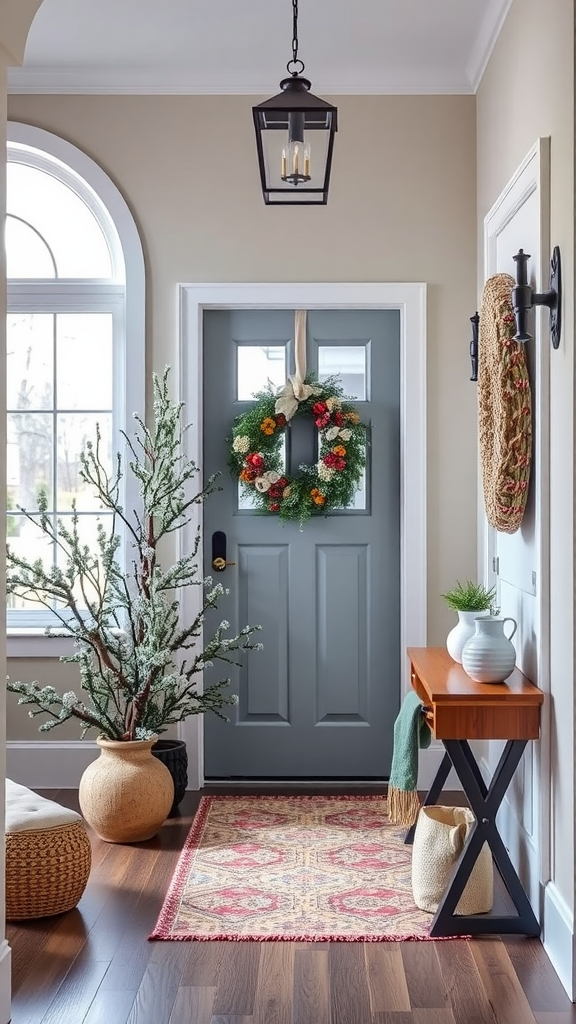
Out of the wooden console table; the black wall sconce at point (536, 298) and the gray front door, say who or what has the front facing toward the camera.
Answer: the gray front door

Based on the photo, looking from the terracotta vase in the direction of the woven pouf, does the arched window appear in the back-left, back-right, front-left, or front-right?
back-right

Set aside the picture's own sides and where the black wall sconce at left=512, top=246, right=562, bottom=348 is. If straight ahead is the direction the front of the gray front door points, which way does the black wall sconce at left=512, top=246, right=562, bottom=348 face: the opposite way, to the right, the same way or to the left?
to the right

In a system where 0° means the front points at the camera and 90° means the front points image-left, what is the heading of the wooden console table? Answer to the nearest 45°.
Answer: approximately 90°

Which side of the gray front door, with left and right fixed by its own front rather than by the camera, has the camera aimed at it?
front

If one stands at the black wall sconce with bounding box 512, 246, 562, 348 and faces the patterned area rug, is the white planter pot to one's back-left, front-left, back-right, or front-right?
front-right

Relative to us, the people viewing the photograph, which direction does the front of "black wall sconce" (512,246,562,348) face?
facing to the left of the viewer

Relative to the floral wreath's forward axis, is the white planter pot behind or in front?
in front

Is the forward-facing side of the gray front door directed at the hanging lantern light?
yes

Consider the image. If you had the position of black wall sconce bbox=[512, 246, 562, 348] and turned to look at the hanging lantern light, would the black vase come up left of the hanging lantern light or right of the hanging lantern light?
right

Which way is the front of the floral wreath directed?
toward the camera

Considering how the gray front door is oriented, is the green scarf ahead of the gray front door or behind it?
ahead

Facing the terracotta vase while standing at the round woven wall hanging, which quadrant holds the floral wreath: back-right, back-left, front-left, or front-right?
front-right
